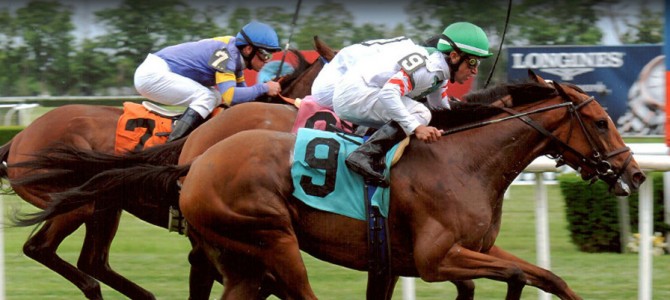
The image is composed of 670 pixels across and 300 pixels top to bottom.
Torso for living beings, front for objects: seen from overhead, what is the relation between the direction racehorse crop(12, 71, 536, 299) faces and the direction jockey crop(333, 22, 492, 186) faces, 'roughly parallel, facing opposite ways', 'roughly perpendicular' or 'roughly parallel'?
roughly parallel

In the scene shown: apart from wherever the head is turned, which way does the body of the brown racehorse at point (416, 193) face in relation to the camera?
to the viewer's right

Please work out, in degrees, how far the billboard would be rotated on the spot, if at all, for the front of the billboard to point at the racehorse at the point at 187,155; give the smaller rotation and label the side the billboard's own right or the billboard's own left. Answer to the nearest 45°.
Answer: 0° — it already faces it

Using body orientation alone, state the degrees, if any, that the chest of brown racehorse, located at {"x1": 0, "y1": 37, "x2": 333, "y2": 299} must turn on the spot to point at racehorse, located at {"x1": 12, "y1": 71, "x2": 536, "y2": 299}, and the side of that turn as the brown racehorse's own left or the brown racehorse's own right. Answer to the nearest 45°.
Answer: approximately 45° to the brown racehorse's own right

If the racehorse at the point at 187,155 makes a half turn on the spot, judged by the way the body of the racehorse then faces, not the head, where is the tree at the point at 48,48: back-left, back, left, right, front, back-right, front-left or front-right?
right

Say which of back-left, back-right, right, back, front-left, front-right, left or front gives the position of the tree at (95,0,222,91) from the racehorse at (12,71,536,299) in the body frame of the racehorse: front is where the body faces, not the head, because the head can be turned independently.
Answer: left

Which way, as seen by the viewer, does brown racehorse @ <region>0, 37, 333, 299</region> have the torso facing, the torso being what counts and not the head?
to the viewer's right

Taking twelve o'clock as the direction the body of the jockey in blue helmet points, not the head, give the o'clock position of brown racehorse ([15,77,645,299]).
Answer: The brown racehorse is roughly at 2 o'clock from the jockey in blue helmet.

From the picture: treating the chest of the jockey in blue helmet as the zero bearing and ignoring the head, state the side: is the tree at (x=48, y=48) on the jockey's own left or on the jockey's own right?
on the jockey's own left

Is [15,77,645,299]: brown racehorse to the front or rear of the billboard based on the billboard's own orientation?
to the front

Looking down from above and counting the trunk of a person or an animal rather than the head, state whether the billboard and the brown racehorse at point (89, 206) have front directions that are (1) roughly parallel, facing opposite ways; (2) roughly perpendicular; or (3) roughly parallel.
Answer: roughly perpendicular

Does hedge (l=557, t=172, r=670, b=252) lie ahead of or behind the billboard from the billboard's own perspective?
ahead

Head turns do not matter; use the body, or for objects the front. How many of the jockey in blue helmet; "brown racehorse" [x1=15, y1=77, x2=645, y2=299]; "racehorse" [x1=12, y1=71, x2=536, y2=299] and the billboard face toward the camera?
1

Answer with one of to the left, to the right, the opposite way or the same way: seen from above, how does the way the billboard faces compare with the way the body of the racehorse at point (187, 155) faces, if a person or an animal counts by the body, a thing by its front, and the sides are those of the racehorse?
to the right

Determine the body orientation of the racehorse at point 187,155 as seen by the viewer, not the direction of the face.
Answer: to the viewer's right

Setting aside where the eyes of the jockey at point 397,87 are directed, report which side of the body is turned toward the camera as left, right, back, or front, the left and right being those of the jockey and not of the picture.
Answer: right
